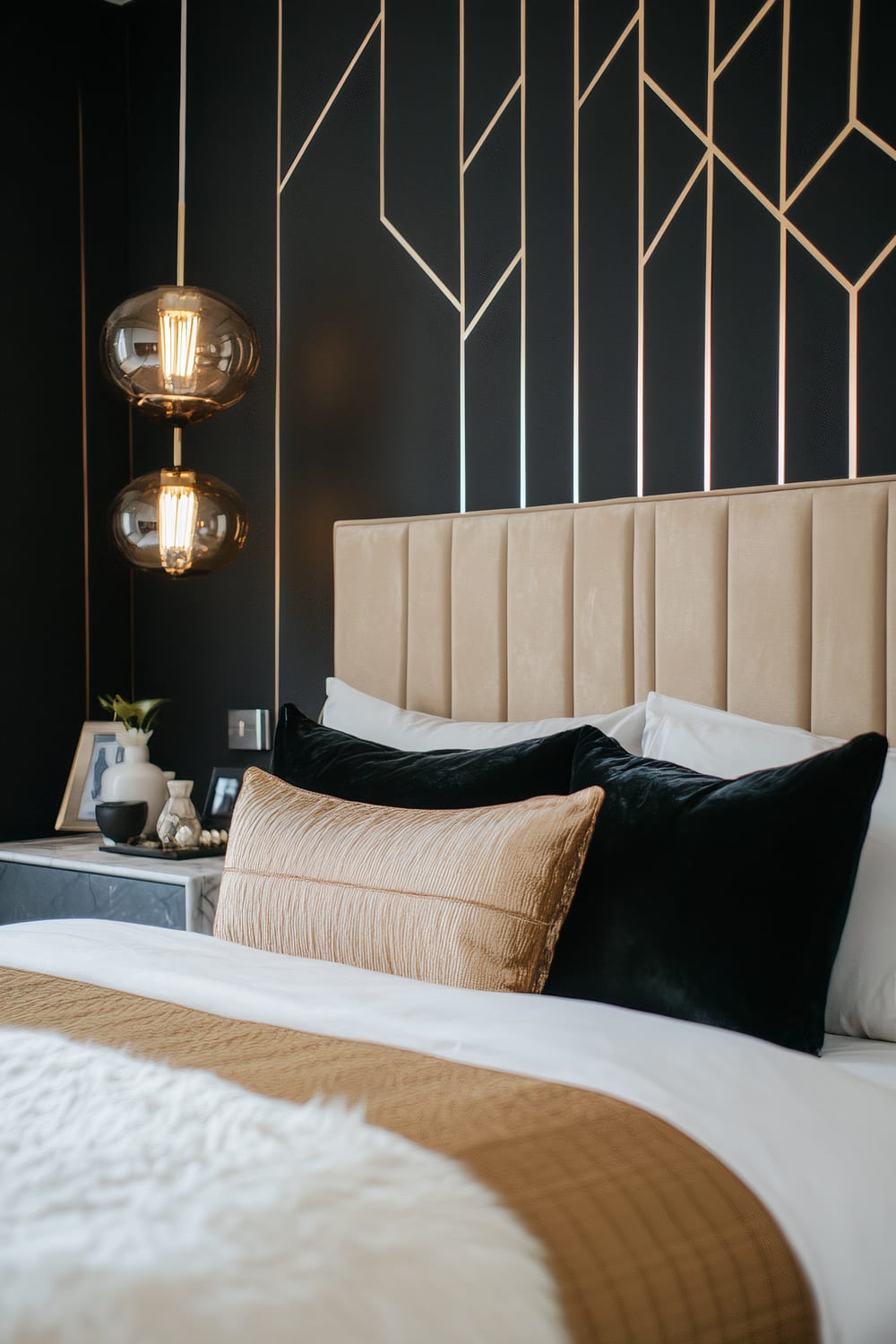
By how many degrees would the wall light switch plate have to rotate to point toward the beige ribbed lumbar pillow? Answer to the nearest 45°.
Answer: approximately 45° to its left

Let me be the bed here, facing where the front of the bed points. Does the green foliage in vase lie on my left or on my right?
on my right

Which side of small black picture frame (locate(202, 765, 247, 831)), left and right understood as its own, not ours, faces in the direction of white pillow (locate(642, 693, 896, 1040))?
left
